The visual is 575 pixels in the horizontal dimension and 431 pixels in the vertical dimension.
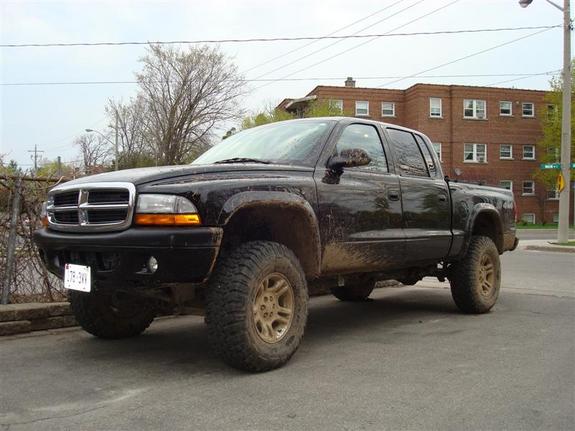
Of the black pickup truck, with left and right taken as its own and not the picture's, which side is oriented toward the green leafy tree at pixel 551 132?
back

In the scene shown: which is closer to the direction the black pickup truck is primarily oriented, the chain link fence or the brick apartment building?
the chain link fence

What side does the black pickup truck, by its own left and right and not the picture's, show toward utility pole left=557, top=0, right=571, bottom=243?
back

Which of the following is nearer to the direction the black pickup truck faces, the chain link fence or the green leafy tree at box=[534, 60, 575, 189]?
the chain link fence

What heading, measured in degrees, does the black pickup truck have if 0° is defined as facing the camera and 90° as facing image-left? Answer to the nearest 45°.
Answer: approximately 45°

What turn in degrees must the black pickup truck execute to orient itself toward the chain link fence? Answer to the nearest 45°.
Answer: approximately 90° to its right

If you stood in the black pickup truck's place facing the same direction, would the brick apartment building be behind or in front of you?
behind
